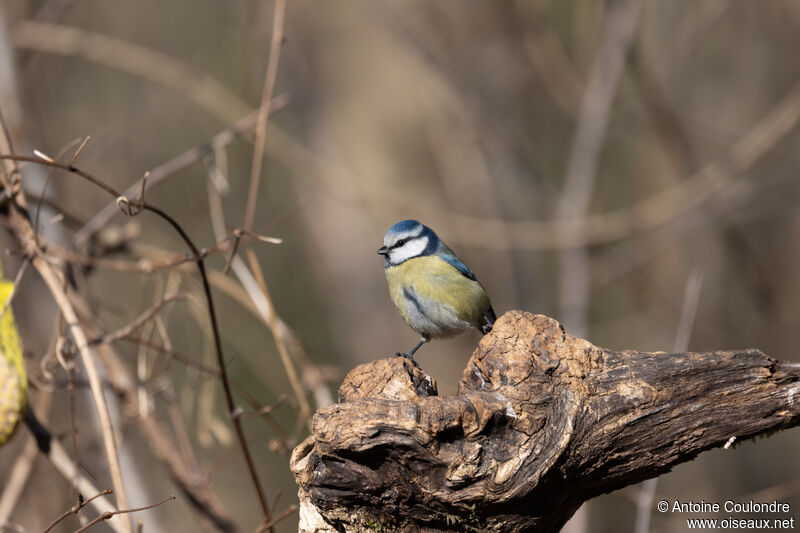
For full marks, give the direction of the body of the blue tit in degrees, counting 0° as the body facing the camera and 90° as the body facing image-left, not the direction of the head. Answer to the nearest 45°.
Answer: approximately 45°

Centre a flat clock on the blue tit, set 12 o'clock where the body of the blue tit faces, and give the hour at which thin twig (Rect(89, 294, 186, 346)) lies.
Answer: The thin twig is roughly at 2 o'clock from the blue tit.

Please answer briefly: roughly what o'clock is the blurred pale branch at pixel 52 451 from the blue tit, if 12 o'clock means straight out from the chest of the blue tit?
The blurred pale branch is roughly at 2 o'clock from the blue tit.

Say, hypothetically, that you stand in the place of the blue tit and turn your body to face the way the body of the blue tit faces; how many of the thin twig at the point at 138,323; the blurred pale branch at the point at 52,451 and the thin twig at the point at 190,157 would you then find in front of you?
3
